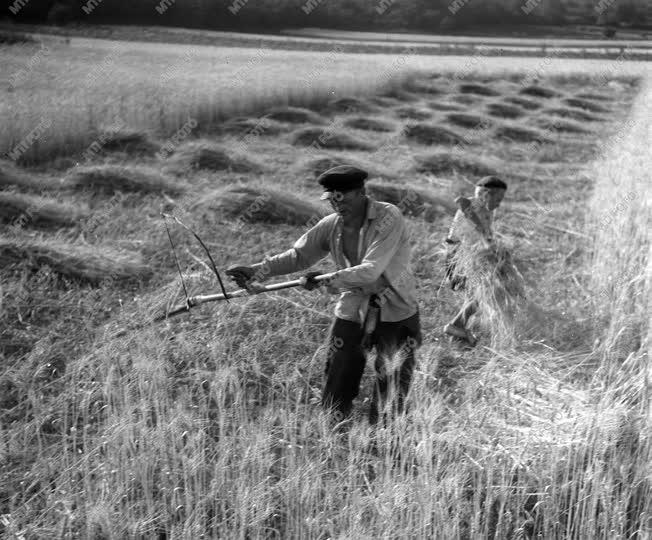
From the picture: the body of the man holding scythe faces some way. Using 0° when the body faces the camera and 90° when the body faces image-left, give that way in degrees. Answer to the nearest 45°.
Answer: approximately 45°

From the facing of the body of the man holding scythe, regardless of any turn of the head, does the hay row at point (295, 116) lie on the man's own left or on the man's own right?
on the man's own right

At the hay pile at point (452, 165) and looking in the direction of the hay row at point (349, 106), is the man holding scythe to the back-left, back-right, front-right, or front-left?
back-left

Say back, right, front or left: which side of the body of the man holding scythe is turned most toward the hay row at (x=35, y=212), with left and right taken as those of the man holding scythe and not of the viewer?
right

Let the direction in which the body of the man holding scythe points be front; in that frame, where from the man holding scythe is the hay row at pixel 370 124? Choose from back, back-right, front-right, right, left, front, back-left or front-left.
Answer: back-right

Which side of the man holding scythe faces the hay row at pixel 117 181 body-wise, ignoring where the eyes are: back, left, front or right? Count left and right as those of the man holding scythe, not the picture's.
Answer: right

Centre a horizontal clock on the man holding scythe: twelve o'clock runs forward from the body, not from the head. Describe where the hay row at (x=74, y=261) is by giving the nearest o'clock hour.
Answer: The hay row is roughly at 3 o'clock from the man holding scythe.

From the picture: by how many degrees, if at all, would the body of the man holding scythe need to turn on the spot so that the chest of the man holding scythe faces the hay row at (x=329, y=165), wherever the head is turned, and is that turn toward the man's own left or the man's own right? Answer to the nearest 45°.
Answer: approximately 135° to the man's own right

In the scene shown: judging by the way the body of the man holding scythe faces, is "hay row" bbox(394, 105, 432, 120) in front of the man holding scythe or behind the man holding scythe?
behind

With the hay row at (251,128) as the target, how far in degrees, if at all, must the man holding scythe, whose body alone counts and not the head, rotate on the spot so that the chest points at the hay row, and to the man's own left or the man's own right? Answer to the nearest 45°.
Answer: approximately 135° to the man's own right

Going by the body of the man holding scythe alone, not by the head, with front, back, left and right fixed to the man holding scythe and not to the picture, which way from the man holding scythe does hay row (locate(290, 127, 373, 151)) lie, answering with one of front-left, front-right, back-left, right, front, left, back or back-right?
back-right

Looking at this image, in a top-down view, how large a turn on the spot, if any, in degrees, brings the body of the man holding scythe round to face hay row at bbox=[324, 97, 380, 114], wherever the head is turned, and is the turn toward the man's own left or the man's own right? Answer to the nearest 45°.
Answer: approximately 135° to the man's own right
